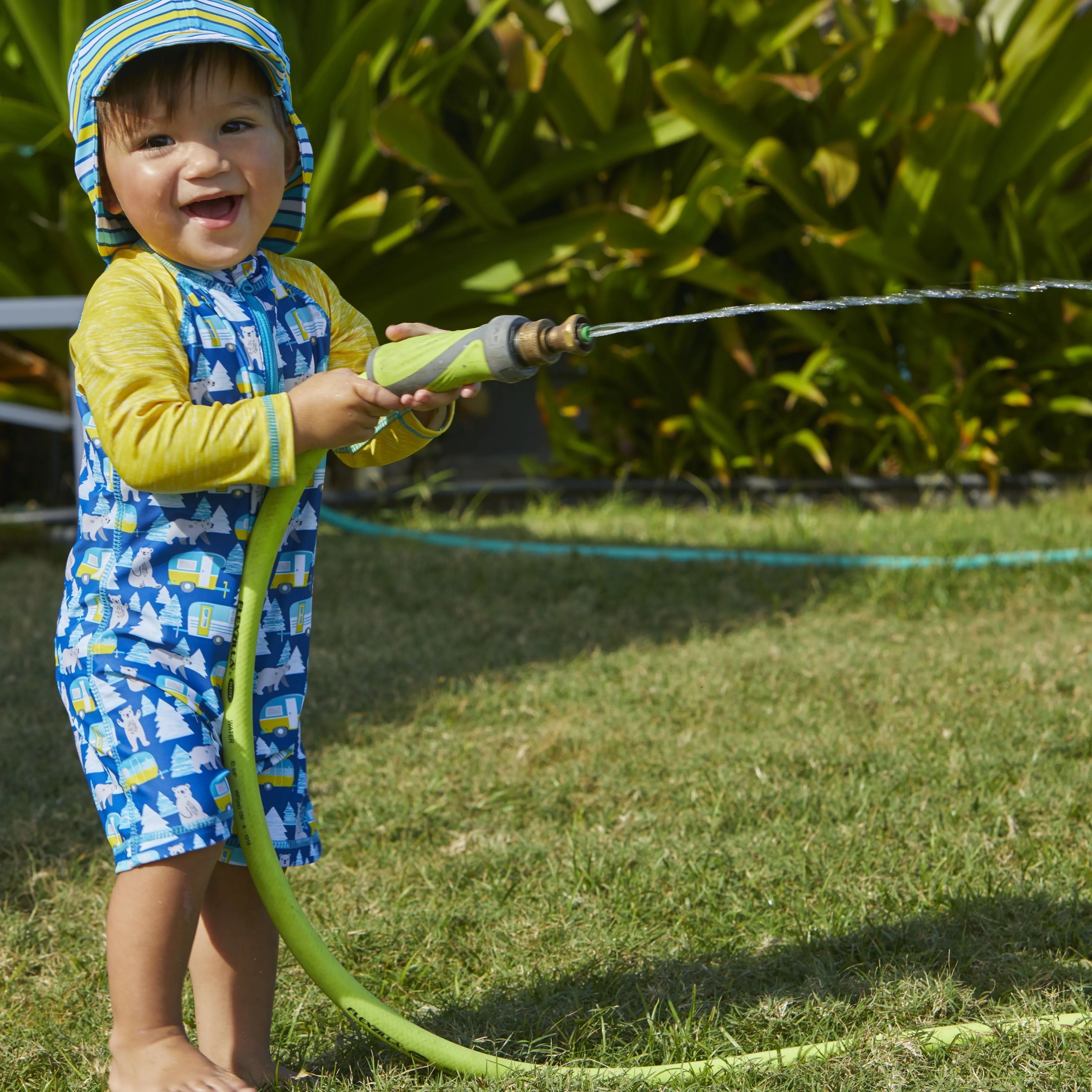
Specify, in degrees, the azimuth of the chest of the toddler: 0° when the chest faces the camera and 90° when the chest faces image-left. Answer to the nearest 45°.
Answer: approximately 315°
